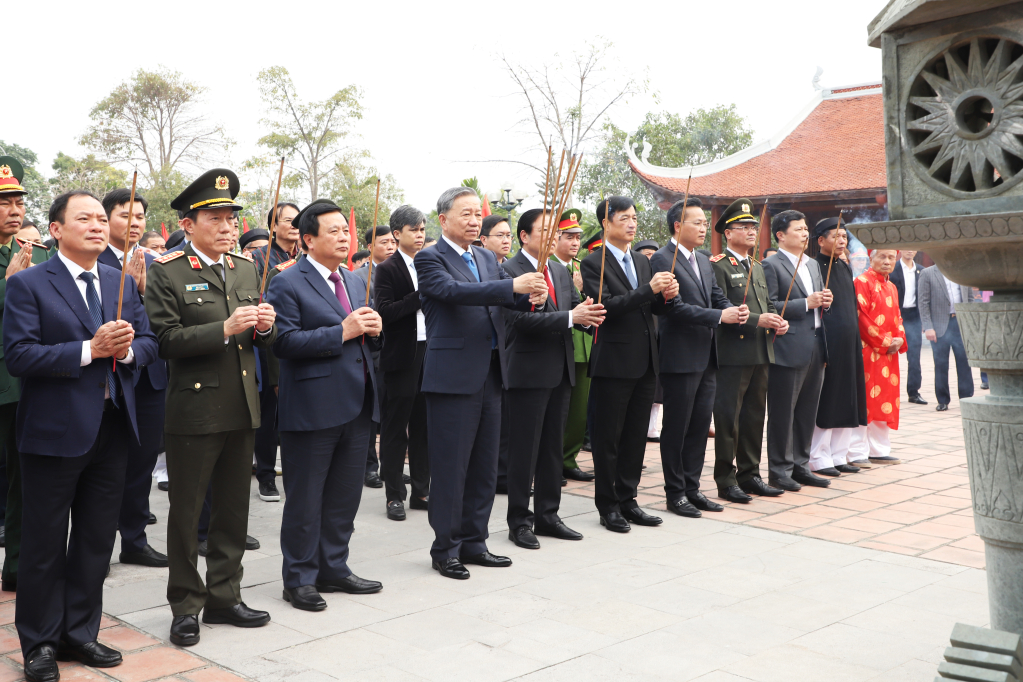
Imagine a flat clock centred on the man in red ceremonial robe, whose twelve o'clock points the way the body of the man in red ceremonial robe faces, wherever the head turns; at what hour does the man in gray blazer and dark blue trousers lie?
The man in gray blazer and dark blue trousers is roughly at 8 o'clock from the man in red ceremonial robe.

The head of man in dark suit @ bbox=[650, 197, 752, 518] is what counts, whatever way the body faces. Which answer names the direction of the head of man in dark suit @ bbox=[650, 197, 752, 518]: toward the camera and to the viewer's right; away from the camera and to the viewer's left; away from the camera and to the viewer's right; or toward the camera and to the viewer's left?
toward the camera and to the viewer's right

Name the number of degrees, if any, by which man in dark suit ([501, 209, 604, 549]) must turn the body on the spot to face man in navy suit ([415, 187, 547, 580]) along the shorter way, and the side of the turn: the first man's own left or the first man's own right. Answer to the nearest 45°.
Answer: approximately 90° to the first man's own right

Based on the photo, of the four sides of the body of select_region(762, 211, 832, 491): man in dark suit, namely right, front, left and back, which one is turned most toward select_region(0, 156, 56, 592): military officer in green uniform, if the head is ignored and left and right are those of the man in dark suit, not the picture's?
right

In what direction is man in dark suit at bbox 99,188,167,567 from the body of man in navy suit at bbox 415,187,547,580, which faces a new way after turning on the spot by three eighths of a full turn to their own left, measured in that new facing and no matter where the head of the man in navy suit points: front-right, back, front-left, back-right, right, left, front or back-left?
left

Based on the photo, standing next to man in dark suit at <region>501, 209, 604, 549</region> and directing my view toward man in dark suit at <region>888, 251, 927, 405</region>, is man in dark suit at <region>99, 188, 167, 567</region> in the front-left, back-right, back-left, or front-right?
back-left

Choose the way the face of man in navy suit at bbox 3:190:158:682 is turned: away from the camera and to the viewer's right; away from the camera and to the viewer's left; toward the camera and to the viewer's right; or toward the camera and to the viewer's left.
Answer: toward the camera and to the viewer's right

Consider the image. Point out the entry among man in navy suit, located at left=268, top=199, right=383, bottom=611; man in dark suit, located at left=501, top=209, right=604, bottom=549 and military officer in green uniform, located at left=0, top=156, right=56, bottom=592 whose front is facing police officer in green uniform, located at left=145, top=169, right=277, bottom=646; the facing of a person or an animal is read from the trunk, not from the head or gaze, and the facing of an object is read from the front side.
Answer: the military officer in green uniform

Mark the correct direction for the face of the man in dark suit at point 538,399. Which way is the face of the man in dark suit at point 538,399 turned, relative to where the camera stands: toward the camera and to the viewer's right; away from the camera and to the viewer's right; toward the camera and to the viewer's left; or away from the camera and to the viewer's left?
toward the camera and to the viewer's right
